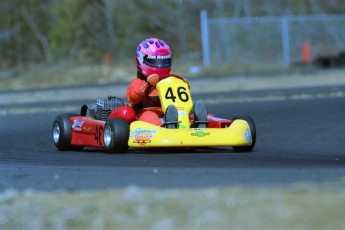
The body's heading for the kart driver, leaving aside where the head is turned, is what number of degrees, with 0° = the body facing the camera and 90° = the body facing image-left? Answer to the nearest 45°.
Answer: approximately 315°

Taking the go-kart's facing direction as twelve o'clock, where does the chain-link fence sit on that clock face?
The chain-link fence is roughly at 8 o'clock from the go-kart.

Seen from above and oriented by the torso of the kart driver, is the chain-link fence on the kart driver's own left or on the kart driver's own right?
on the kart driver's own left

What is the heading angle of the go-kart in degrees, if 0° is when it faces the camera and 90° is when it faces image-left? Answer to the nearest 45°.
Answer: approximately 315°
